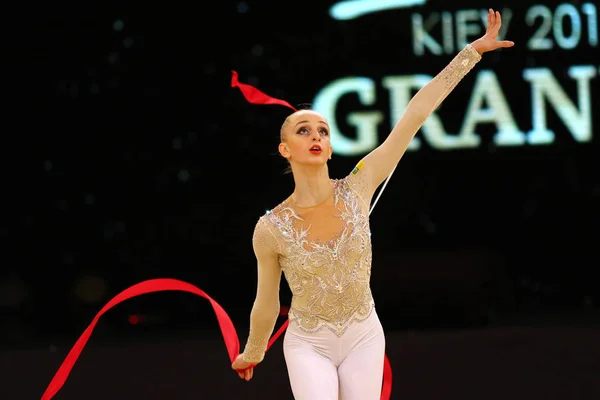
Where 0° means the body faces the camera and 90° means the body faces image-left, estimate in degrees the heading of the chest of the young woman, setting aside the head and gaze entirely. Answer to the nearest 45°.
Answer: approximately 0°
